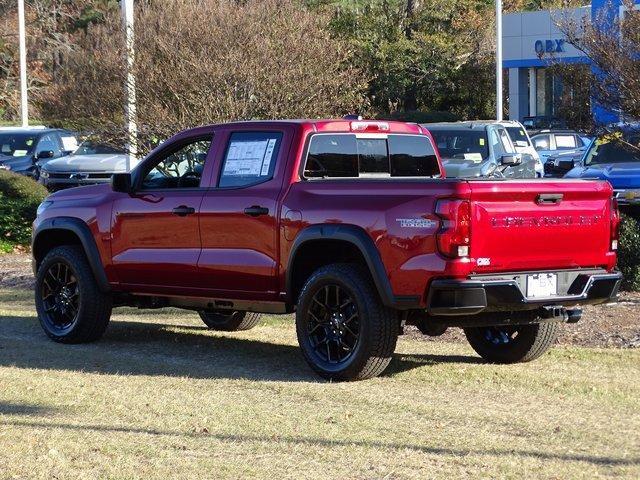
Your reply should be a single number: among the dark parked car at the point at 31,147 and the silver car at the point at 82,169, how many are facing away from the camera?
0

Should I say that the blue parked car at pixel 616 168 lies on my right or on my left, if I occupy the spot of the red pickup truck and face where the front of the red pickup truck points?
on my right

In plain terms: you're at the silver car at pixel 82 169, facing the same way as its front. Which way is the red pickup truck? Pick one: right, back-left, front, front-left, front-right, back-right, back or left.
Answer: front-left

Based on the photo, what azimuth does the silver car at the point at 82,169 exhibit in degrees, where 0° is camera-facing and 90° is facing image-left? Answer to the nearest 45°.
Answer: approximately 45°

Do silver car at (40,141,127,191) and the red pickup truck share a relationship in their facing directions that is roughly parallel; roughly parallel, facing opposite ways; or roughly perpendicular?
roughly perpendicular

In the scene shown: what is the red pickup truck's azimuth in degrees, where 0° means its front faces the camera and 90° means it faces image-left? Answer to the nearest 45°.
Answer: approximately 135°

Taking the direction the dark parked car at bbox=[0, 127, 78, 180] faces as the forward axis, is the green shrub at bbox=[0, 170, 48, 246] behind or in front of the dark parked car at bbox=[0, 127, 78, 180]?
in front

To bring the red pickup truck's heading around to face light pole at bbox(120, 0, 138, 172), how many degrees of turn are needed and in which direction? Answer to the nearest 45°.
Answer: approximately 45° to its right

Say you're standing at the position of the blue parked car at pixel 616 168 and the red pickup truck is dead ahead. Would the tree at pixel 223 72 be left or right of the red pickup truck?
right

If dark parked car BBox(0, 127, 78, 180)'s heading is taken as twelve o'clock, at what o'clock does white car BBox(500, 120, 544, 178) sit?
The white car is roughly at 9 o'clock from the dark parked car.
